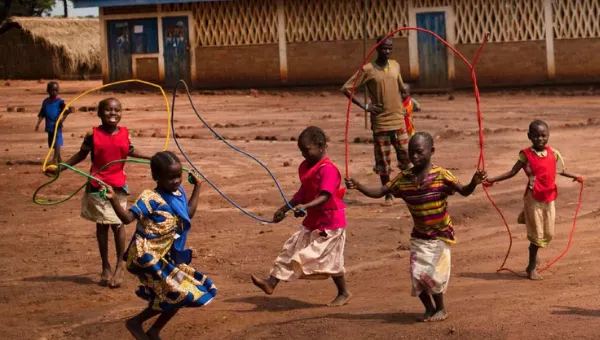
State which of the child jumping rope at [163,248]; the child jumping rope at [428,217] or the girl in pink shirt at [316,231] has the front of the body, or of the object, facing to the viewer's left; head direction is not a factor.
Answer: the girl in pink shirt

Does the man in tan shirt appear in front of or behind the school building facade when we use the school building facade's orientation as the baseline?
in front

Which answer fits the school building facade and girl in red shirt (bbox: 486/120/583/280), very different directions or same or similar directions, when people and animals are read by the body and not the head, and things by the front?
same or similar directions

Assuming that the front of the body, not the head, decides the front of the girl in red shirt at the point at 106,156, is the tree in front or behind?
behind

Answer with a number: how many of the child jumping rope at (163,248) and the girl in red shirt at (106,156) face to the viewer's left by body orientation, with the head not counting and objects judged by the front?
0

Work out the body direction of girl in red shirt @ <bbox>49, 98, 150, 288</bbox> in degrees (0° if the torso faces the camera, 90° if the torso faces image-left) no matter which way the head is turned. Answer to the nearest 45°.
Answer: approximately 0°

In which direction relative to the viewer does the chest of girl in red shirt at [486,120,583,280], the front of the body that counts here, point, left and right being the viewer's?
facing the viewer

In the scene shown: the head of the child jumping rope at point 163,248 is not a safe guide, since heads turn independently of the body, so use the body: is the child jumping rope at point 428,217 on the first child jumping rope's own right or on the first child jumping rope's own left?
on the first child jumping rope's own left

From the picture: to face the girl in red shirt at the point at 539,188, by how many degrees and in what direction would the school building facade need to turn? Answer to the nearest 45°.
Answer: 0° — it already faces them

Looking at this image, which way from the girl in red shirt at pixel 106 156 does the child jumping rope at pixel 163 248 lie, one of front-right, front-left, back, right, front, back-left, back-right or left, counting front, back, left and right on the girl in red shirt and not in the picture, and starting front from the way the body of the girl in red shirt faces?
front

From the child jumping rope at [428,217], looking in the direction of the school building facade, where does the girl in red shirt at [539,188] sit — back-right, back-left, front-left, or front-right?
front-right

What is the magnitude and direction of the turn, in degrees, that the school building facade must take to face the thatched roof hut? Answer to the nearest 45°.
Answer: approximately 135° to its right

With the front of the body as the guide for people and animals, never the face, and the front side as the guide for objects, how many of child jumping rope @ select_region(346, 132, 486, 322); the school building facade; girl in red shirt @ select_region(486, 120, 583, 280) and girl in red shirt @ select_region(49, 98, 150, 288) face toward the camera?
4

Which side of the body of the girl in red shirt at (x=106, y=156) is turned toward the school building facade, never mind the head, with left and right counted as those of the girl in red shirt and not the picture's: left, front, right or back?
back

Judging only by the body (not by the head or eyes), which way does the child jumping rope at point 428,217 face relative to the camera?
toward the camera
